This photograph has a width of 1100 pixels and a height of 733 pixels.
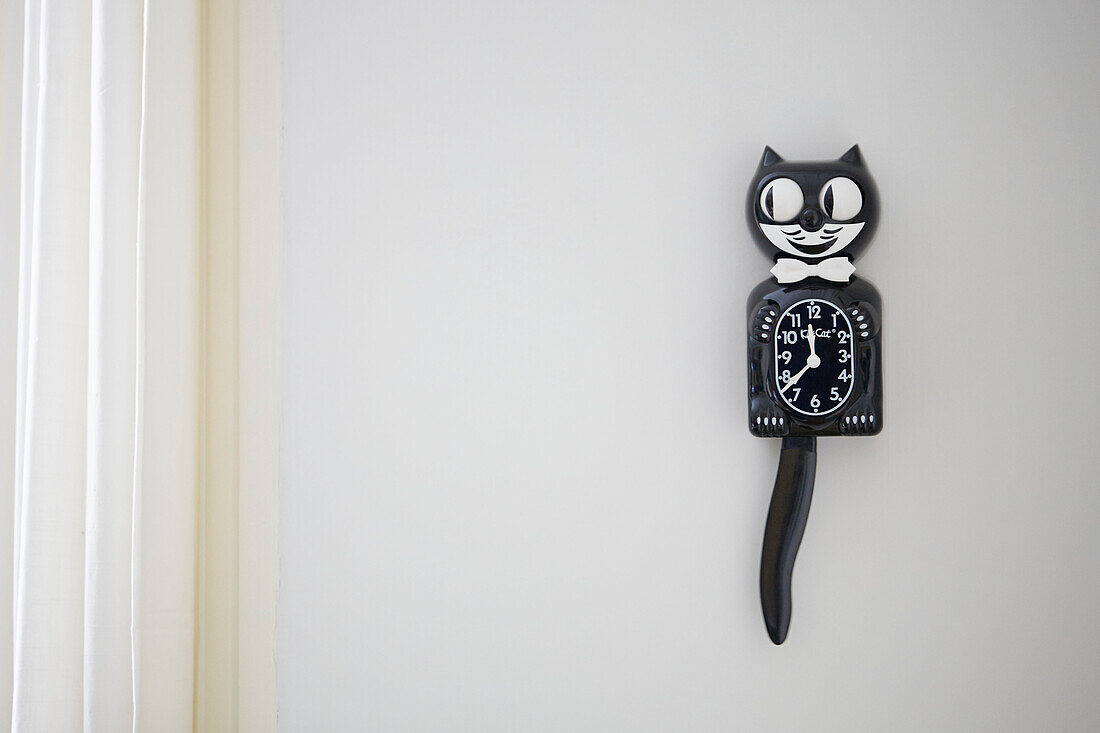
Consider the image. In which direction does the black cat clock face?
toward the camera

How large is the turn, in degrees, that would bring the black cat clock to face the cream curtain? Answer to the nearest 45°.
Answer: approximately 90° to its right
